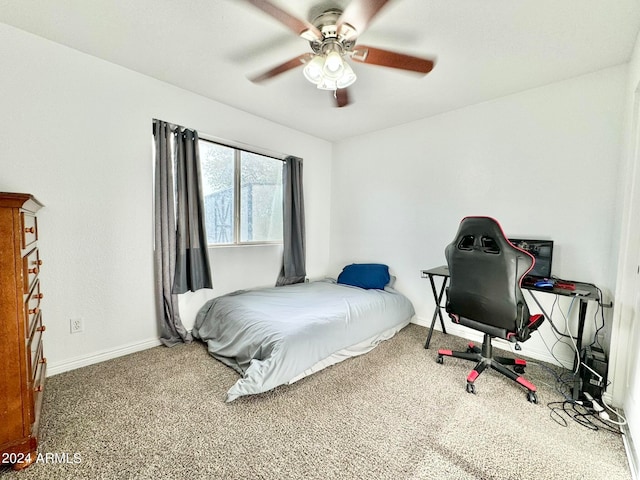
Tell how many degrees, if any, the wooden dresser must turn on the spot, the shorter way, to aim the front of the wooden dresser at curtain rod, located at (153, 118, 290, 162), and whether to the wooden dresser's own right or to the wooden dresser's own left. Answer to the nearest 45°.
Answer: approximately 45° to the wooden dresser's own left

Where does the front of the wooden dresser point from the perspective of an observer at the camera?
facing to the right of the viewer

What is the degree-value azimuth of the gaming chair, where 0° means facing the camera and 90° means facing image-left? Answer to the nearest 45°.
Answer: approximately 225°

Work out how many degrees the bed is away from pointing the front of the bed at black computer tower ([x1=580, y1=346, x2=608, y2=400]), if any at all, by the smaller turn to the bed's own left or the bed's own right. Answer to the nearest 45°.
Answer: approximately 135° to the bed's own left

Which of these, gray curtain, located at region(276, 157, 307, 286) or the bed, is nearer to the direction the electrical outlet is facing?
the bed

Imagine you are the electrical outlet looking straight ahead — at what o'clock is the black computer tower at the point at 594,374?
The black computer tower is roughly at 12 o'clock from the electrical outlet.

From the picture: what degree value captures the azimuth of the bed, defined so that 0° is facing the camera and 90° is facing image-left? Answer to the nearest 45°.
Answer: approximately 45°

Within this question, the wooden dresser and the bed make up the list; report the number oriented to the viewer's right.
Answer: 1

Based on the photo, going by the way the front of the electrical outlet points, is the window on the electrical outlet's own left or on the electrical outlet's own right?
on the electrical outlet's own left

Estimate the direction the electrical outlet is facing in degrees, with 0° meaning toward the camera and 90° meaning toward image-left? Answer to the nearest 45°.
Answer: approximately 315°

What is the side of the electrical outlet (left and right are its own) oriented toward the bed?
front
